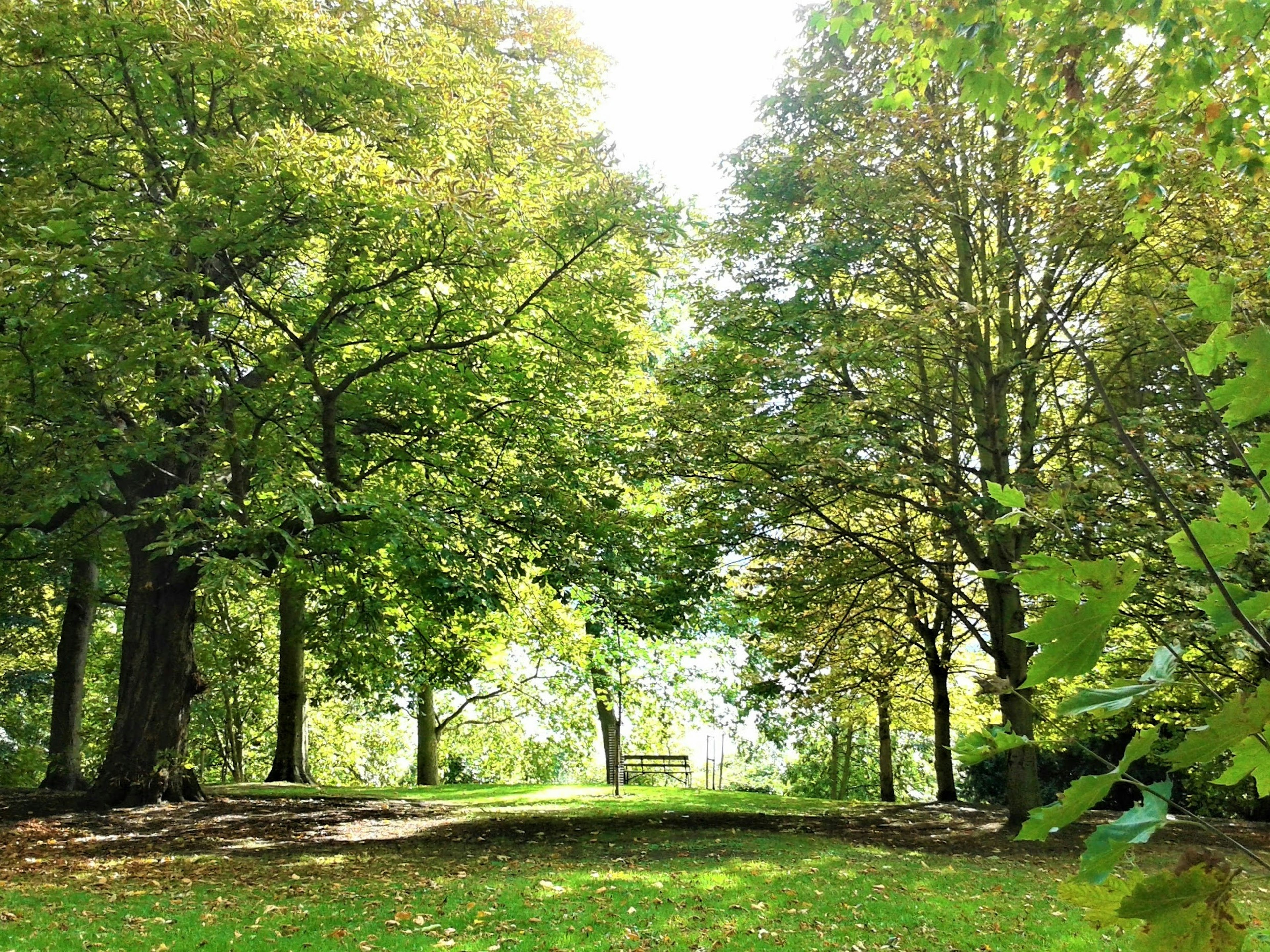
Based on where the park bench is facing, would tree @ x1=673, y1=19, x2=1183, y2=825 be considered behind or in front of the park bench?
behind

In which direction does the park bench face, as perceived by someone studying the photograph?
facing away from the viewer

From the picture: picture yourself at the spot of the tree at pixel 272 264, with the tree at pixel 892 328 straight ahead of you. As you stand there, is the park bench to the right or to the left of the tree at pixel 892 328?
left

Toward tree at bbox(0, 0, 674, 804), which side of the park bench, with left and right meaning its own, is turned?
left
